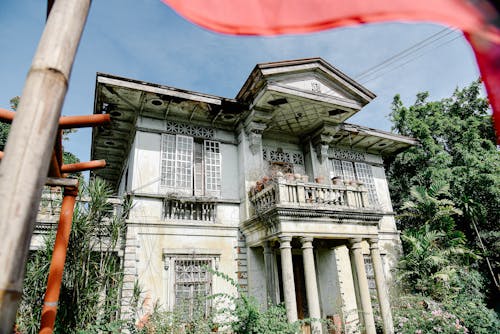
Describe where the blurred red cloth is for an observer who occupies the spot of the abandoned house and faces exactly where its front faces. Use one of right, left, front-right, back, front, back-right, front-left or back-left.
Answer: front-right

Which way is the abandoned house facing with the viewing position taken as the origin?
facing the viewer and to the right of the viewer

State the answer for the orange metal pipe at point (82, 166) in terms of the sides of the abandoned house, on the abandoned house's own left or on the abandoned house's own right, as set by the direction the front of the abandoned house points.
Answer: on the abandoned house's own right

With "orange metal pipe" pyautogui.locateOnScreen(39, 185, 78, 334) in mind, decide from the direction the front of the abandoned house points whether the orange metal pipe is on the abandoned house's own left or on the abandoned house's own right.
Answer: on the abandoned house's own right

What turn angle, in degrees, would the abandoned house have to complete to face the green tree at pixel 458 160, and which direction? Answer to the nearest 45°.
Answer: approximately 90° to its left

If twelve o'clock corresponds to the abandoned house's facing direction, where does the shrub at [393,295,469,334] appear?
The shrub is roughly at 10 o'clock from the abandoned house.

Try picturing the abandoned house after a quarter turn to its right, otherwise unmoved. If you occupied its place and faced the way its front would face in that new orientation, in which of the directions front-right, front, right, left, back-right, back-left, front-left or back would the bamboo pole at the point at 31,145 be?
front-left

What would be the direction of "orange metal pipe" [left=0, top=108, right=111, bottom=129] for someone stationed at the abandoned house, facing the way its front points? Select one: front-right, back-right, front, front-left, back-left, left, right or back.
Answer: front-right
